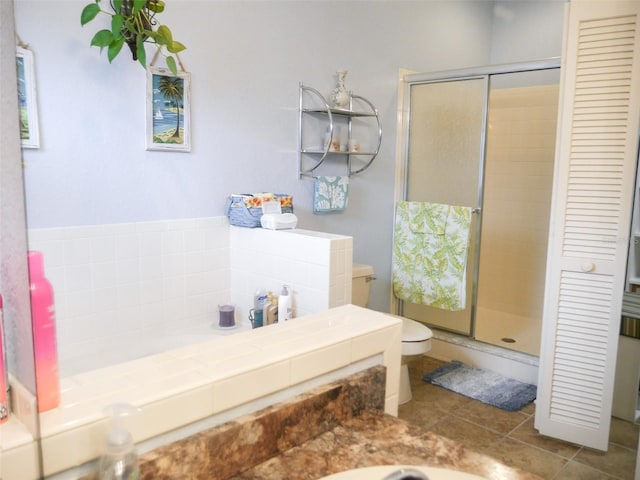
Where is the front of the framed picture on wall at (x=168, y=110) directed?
toward the camera

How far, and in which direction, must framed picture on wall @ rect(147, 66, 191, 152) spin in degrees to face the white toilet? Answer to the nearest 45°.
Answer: approximately 90° to its left

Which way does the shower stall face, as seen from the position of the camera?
facing the viewer and to the left of the viewer

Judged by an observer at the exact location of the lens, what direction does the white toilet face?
facing the viewer and to the right of the viewer

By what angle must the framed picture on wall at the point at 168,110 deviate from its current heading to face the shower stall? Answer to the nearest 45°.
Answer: approximately 90° to its left

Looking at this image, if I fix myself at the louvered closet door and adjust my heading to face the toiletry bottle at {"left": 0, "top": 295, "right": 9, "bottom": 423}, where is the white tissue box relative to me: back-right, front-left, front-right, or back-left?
front-right

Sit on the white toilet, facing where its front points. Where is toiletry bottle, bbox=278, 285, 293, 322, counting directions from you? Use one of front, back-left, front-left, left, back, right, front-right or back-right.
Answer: right

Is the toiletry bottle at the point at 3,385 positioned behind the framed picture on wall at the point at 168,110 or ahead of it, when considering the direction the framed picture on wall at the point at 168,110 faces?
ahead

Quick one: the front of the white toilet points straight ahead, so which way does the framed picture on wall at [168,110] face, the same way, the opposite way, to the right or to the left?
the same way

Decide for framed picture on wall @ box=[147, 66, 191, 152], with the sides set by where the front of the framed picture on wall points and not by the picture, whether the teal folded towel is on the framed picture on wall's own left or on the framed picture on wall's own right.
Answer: on the framed picture on wall's own left

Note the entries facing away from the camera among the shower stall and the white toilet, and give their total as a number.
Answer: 0
